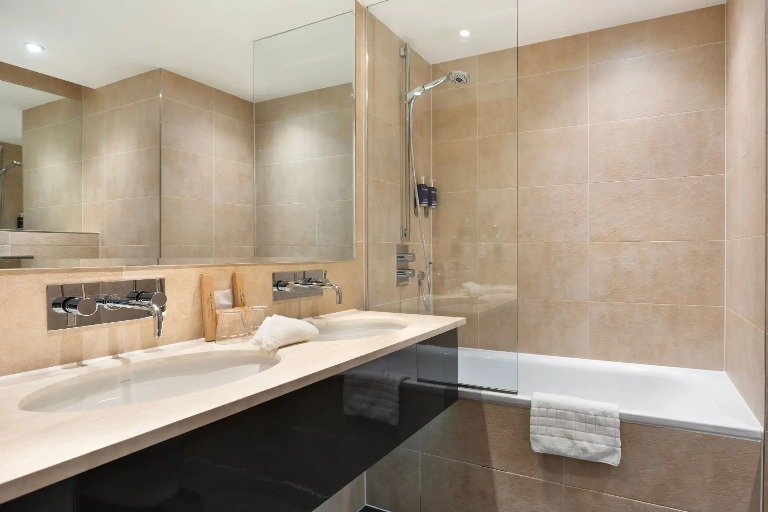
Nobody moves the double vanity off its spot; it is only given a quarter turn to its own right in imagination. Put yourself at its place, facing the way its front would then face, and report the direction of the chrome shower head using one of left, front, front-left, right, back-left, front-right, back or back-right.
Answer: back

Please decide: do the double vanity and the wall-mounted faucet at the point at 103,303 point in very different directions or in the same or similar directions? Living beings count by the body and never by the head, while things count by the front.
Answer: same or similar directions

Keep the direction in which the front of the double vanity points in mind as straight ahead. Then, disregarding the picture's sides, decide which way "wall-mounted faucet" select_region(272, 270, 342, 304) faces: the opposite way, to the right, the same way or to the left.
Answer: the same way

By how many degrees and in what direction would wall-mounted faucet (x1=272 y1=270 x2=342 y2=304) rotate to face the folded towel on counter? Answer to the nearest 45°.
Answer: approximately 45° to its right

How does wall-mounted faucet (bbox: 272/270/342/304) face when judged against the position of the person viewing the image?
facing the viewer and to the right of the viewer

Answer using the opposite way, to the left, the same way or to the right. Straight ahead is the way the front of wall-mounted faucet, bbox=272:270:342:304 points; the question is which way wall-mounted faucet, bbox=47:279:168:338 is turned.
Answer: the same way

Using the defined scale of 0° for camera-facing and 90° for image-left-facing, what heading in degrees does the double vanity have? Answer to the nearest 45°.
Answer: approximately 315°

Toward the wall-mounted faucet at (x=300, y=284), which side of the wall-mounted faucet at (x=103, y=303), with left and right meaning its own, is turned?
left

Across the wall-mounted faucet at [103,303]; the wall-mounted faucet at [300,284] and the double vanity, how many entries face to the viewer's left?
0

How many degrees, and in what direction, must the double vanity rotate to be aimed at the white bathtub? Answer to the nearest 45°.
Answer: approximately 45° to its left

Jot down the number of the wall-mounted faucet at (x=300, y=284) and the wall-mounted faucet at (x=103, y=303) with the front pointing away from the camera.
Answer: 0

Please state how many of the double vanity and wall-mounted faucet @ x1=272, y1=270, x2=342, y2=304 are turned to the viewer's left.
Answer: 0

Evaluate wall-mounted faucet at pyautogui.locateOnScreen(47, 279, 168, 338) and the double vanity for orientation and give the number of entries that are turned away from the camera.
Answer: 0
